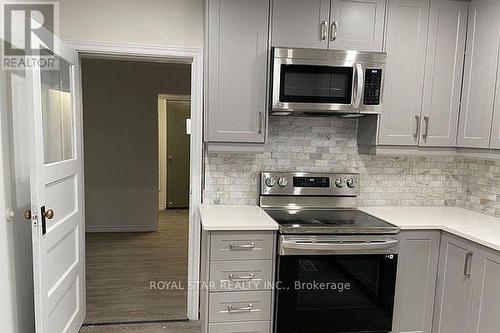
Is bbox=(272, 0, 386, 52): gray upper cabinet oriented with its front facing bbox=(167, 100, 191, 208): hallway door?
no

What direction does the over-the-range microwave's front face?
toward the camera

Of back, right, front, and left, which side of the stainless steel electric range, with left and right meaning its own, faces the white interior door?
right

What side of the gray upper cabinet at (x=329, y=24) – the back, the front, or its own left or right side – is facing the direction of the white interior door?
right

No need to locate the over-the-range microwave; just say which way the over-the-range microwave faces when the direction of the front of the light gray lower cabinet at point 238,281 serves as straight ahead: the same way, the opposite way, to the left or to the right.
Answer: the same way

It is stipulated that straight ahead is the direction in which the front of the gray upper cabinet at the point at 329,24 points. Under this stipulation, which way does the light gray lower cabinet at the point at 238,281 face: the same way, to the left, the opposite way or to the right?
the same way

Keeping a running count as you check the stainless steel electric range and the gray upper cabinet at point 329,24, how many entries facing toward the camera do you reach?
2

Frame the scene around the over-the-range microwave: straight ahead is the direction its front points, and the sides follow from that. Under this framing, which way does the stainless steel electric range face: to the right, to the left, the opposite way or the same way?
the same way

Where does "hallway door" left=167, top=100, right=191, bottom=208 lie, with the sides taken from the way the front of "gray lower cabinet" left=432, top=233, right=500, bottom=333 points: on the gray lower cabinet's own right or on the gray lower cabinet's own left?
on the gray lower cabinet's own right

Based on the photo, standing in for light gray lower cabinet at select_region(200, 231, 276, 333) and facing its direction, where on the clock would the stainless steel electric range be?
The stainless steel electric range is roughly at 9 o'clock from the light gray lower cabinet.

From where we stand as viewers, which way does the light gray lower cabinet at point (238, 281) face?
facing the viewer

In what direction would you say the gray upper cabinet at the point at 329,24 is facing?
toward the camera
